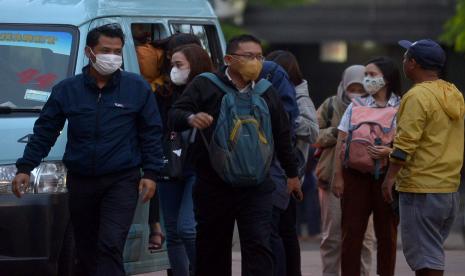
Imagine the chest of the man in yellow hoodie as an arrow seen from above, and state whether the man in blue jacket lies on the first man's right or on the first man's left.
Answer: on the first man's left

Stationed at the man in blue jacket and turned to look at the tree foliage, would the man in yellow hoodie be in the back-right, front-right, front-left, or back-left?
front-right

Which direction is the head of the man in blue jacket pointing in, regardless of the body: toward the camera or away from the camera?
toward the camera

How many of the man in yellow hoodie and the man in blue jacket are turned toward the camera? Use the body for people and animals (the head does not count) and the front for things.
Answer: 1

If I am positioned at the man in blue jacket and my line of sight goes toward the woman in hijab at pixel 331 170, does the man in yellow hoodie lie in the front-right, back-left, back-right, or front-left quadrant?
front-right

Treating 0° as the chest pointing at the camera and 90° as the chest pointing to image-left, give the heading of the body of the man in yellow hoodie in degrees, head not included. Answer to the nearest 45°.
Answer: approximately 135°

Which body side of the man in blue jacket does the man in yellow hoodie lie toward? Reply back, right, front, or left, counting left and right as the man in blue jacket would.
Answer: left

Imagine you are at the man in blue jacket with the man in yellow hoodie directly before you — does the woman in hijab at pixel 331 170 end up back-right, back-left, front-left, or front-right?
front-left

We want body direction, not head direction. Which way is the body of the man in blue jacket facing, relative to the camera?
toward the camera
